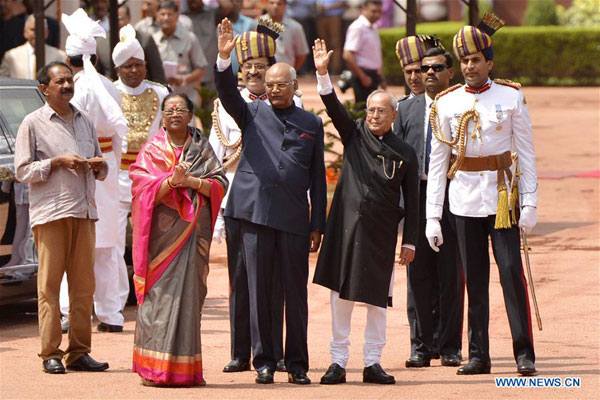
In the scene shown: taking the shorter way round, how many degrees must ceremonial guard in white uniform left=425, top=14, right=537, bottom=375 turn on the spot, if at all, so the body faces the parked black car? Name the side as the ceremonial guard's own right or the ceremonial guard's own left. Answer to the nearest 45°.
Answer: approximately 90° to the ceremonial guard's own right

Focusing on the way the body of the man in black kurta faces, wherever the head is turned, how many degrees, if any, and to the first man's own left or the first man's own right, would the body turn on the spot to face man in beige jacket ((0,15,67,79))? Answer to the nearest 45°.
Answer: approximately 135° to the first man's own right

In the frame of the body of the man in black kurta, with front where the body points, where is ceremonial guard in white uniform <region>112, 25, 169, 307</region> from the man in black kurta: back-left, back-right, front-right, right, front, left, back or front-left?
back-right

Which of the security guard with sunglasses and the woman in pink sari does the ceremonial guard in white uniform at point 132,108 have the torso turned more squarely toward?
the woman in pink sari

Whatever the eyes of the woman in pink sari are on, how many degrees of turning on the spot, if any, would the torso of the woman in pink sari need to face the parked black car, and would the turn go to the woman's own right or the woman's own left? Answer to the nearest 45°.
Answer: approximately 135° to the woman's own right
